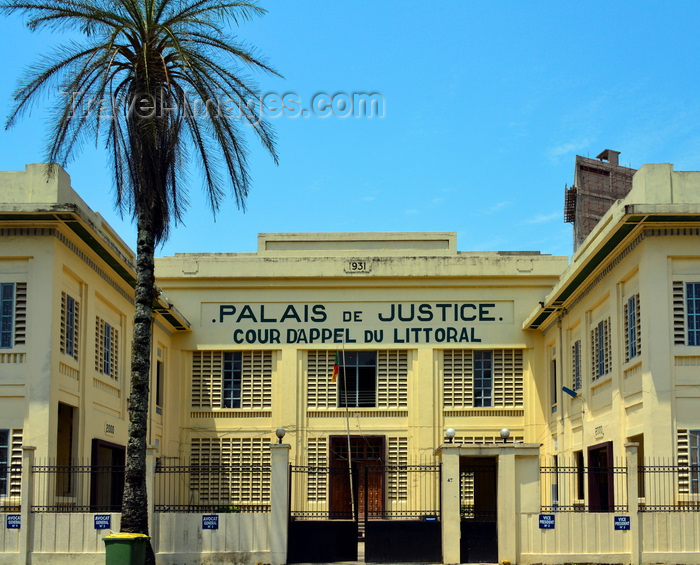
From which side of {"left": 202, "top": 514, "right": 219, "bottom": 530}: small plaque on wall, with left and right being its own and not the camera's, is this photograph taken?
front

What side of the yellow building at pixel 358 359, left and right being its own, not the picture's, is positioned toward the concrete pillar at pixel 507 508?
front

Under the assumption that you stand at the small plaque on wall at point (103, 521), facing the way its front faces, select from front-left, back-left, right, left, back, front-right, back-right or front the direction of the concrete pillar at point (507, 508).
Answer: left

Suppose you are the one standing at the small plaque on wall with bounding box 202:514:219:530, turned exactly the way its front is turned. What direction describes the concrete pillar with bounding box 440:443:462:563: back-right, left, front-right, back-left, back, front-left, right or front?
left

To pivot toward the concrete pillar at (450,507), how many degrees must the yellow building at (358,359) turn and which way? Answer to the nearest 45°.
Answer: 0° — it already faces it

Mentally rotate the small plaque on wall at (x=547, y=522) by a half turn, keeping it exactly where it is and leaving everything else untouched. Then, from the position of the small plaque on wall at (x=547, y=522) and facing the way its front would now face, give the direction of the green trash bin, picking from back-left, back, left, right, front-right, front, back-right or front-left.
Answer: back-left

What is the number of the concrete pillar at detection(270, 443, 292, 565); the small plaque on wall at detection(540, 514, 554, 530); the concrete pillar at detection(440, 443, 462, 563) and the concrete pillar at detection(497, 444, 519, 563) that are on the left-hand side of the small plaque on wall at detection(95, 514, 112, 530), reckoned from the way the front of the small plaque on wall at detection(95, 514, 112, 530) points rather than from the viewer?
4

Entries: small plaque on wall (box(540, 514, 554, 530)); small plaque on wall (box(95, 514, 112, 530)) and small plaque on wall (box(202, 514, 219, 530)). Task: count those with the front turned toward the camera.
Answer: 3

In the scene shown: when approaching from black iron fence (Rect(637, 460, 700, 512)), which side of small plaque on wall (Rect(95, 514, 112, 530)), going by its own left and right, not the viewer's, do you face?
left

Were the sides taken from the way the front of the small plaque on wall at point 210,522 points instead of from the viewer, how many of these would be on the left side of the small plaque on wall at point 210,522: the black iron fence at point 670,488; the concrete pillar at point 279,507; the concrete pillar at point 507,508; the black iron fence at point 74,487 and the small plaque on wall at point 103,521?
3
